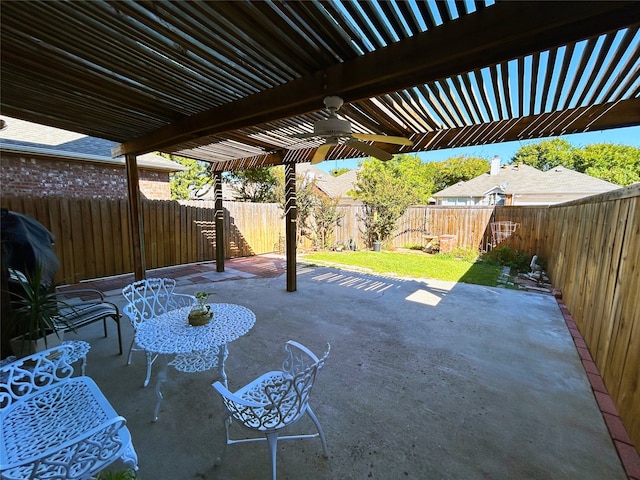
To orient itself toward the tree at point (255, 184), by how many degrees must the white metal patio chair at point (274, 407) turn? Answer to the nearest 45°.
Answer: approximately 45° to its right

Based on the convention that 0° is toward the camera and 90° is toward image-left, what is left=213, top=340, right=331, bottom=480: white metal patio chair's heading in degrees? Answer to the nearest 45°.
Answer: approximately 135°

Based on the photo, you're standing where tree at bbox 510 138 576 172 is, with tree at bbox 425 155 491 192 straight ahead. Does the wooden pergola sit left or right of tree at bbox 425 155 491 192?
left

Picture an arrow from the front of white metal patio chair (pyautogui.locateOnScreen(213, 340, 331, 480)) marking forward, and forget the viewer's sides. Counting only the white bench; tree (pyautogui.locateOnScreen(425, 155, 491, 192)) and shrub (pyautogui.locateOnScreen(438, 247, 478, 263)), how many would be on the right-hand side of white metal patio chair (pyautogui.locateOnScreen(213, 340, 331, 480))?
2

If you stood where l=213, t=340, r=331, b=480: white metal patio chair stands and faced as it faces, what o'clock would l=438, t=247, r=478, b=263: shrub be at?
The shrub is roughly at 3 o'clock from the white metal patio chair.

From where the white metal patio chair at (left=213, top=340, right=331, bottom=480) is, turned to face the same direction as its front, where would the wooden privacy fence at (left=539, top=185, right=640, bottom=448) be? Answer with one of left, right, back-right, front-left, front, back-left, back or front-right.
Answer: back-right

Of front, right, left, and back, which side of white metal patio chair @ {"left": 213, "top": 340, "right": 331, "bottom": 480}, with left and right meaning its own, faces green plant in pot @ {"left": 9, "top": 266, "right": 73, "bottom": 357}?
front

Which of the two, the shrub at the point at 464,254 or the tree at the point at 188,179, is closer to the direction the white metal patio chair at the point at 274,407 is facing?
the tree

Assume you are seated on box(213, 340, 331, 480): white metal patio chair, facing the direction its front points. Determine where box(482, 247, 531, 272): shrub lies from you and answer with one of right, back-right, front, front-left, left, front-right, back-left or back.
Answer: right

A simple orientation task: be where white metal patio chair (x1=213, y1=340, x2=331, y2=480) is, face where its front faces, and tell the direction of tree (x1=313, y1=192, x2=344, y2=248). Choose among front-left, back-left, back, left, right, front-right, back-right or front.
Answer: front-right

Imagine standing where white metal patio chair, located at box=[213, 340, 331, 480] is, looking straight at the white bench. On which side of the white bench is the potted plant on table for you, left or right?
right

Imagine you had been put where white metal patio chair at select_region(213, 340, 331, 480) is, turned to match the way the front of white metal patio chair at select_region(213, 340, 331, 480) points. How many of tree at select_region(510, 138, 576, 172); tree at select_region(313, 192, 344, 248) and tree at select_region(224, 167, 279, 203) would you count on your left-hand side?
0

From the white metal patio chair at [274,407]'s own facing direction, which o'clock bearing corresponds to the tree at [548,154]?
The tree is roughly at 3 o'clock from the white metal patio chair.

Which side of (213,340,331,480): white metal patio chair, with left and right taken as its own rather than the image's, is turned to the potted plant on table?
front

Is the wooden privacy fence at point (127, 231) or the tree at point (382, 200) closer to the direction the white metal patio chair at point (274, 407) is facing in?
the wooden privacy fence

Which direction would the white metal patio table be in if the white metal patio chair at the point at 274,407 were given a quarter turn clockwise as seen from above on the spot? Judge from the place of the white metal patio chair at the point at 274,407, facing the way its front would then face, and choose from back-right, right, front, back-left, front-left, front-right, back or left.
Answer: left
